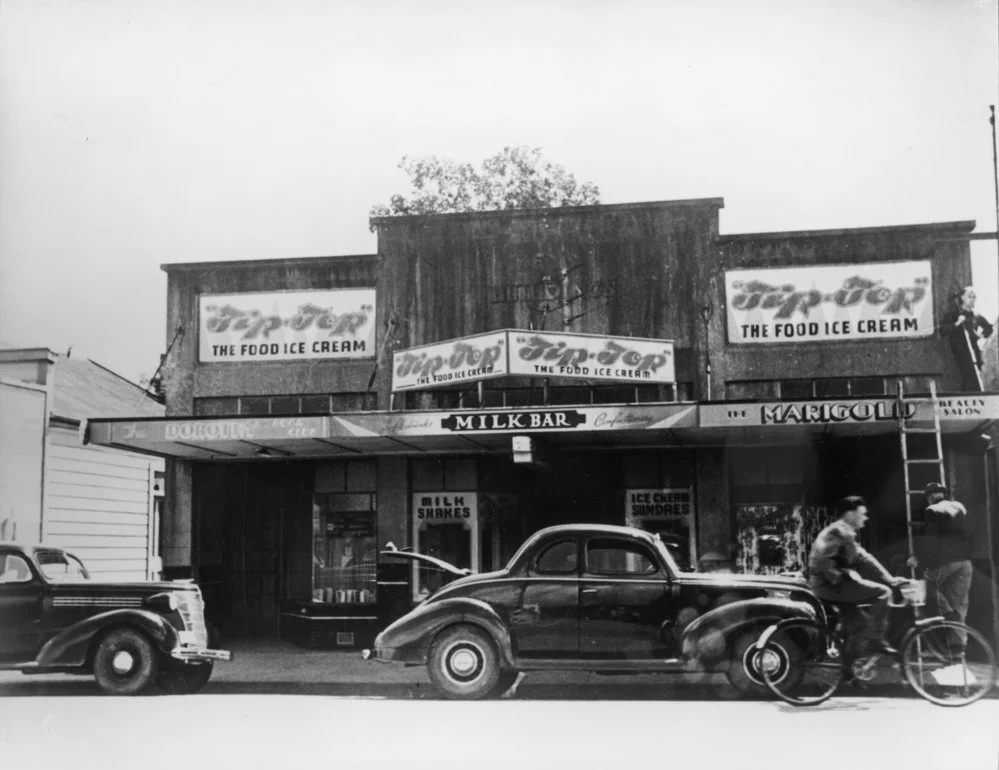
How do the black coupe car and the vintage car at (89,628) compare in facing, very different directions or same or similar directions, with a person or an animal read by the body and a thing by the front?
same or similar directions

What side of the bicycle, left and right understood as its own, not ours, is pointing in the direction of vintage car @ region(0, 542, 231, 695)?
back

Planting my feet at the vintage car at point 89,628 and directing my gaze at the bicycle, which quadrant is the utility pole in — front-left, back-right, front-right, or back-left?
front-left

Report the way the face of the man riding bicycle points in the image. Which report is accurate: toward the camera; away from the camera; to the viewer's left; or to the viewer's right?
to the viewer's right

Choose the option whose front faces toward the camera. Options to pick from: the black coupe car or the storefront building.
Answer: the storefront building

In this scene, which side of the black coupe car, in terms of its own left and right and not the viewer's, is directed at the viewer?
right

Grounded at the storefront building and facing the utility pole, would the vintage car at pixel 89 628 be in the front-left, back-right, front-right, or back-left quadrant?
back-right

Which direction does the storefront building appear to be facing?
toward the camera

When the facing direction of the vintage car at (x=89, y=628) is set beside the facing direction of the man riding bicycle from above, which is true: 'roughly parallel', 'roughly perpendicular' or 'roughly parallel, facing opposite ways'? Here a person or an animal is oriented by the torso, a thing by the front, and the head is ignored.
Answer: roughly parallel

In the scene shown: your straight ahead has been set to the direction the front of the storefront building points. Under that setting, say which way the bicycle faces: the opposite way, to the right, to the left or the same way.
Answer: to the left

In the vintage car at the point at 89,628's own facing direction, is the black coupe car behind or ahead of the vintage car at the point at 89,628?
ahead

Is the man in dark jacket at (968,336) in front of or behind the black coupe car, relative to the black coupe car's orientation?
in front

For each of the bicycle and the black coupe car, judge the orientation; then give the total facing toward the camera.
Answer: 0

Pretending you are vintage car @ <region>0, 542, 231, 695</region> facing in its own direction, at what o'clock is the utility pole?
The utility pole is roughly at 11 o'clock from the vintage car.

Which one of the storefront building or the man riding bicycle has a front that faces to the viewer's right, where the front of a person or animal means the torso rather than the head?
the man riding bicycle

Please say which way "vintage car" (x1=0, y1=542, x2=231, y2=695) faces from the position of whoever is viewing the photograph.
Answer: facing the viewer and to the right of the viewer

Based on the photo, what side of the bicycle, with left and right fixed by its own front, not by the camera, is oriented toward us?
right

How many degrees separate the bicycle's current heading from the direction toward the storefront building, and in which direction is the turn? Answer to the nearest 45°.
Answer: approximately 135° to its left

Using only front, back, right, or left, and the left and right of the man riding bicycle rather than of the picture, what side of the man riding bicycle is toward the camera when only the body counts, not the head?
right
